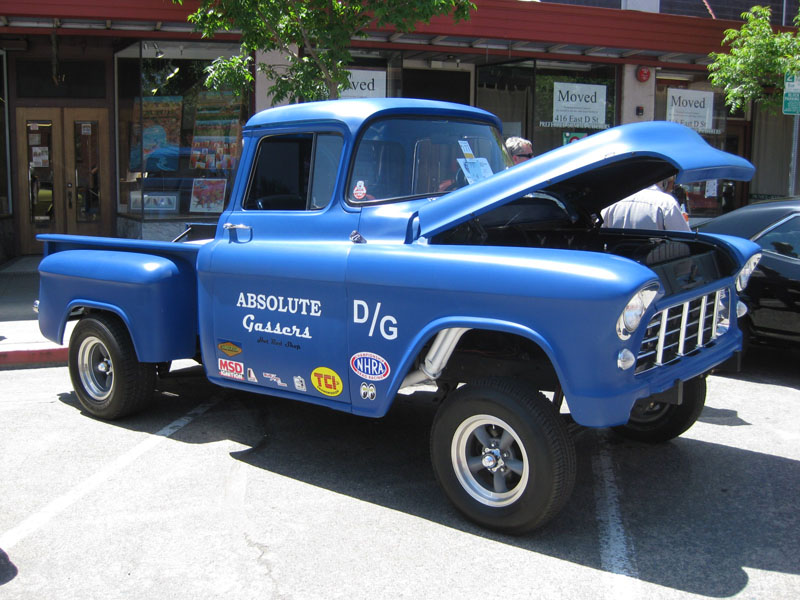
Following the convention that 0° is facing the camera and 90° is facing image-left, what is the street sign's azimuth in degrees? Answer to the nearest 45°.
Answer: approximately 0°

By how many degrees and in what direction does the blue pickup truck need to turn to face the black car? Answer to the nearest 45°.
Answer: approximately 90° to its left

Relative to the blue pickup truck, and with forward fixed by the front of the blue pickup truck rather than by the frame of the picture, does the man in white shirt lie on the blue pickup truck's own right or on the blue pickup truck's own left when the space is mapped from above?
on the blue pickup truck's own left

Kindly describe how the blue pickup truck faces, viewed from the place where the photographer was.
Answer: facing the viewer and to the right of the viewer

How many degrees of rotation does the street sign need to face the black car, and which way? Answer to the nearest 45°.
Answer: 0° — it already faces it

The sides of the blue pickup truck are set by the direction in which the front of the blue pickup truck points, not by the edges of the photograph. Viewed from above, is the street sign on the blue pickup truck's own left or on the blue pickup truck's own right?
on the blue pickup truck's own left

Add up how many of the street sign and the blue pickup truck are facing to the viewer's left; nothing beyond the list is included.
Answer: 0

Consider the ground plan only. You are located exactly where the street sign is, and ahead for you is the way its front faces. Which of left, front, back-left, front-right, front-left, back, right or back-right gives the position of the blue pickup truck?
front

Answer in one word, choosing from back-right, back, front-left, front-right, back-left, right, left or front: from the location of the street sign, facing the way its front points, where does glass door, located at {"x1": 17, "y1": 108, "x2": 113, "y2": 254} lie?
right

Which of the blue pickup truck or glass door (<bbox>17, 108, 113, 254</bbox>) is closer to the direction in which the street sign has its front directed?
the blue pickup truck
